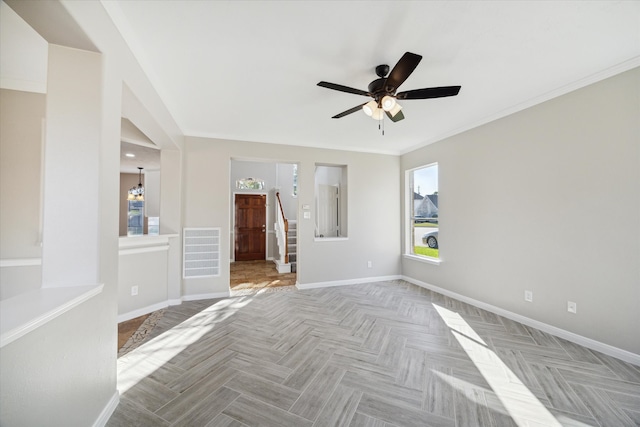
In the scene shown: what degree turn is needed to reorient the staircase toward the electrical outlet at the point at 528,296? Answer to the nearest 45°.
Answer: approximately 45° to its left

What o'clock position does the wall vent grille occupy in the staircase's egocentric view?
The wall vent grille is roughly at 1 o'clock from the staircase.

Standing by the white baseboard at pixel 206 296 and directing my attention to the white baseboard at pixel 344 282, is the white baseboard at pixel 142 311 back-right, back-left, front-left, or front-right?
back-right

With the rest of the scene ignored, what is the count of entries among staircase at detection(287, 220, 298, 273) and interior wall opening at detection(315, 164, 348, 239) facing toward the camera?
2

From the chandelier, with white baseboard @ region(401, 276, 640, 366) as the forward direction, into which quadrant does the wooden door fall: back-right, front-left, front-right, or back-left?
front-left

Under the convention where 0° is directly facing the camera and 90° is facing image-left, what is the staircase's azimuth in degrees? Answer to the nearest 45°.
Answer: approximately 0°

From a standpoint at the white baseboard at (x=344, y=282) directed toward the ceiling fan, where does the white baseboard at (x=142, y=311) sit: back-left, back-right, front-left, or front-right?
front-right

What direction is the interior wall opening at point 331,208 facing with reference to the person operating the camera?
facing the viewer

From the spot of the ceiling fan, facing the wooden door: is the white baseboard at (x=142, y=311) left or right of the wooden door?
left

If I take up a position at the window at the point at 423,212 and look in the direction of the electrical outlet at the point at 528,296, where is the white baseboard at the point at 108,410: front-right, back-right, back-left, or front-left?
front-right

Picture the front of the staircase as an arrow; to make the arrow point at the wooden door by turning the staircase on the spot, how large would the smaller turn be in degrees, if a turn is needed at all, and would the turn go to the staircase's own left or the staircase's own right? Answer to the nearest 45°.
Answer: approximately 135° to the staircase's own right

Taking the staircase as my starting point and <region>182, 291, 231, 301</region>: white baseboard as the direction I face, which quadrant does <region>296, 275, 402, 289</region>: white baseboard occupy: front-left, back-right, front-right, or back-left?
front-left

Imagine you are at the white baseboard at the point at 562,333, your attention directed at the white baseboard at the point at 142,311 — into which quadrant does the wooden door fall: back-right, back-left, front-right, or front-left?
front-right

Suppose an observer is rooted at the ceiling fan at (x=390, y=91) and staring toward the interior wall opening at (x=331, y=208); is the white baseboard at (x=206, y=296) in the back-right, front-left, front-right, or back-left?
front-left

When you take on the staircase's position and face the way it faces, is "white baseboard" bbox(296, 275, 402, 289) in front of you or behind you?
in front
